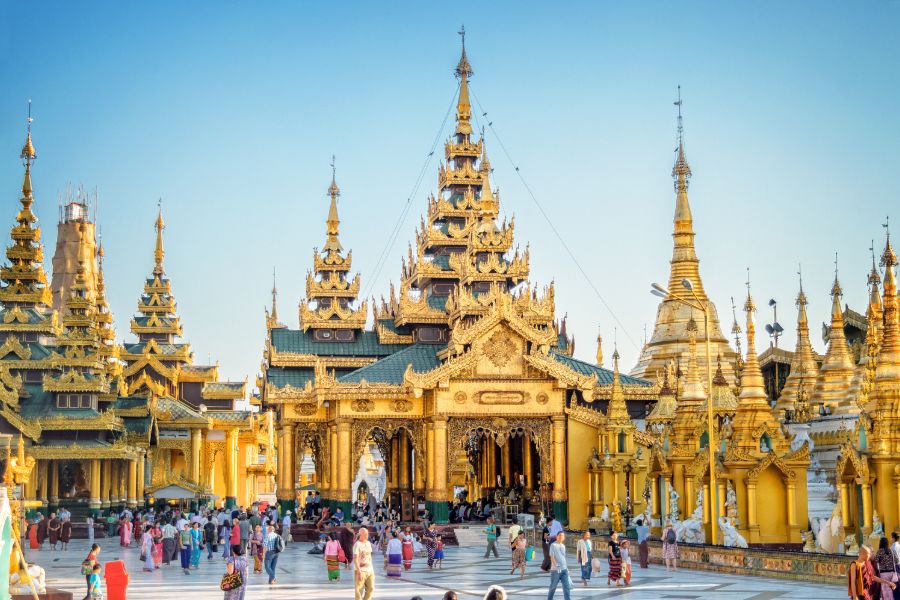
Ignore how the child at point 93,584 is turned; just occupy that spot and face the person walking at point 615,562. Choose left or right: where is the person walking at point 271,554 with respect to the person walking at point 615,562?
left

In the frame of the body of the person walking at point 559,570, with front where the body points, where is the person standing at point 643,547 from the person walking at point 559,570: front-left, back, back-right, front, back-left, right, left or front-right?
back-left

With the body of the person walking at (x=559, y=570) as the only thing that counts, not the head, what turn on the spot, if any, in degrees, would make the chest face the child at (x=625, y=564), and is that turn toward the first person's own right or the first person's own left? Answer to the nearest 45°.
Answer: approximately 135° to the first person's own left

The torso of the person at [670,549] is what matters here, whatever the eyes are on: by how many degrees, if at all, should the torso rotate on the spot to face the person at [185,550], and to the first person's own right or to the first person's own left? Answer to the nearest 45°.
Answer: approximately 90° to the first person's own left

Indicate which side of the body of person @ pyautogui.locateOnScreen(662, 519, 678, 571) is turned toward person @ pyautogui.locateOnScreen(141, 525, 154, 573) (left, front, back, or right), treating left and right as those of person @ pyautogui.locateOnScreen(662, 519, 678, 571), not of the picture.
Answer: left

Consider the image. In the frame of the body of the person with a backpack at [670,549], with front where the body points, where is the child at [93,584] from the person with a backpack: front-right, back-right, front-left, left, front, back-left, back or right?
back-left

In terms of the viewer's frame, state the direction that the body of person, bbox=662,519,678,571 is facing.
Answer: away from the camera
